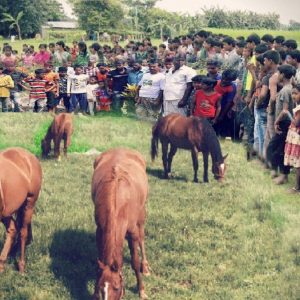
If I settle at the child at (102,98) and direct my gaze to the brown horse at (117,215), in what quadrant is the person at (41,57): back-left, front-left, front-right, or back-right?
back-right

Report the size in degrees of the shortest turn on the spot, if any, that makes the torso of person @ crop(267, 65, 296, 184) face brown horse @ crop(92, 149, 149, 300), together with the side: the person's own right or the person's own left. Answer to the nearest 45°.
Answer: approximately 90° to the person's own left

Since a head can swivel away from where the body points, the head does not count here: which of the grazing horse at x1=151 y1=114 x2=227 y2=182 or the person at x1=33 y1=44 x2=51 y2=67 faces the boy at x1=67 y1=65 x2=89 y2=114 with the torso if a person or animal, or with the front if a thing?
the person

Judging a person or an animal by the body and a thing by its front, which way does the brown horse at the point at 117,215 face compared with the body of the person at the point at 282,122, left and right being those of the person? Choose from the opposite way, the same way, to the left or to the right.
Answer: to the left

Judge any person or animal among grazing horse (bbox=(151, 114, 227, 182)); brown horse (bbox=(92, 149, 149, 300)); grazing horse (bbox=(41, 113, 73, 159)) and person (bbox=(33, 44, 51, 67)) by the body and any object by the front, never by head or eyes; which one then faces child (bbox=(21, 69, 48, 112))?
the person

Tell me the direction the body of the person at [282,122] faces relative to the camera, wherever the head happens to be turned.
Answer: to the viewer's left

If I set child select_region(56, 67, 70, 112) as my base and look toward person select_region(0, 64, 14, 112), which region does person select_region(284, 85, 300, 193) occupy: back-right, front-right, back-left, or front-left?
back-left

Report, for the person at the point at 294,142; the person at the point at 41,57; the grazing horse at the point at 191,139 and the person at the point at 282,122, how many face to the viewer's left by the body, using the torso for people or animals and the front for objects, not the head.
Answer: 2

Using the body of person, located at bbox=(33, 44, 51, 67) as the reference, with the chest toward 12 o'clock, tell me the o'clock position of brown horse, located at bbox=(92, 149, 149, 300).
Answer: The brown horse is roughly at 12 o'clock from the person.

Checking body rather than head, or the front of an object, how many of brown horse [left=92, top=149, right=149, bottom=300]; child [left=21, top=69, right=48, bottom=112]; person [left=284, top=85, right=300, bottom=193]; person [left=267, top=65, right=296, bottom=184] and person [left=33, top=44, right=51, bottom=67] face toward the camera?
3

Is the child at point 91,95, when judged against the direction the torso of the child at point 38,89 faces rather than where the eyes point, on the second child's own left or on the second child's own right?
on the second child's own left
